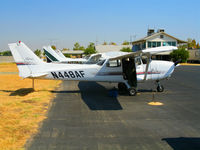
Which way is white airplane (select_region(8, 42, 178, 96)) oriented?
to the viewer's right
